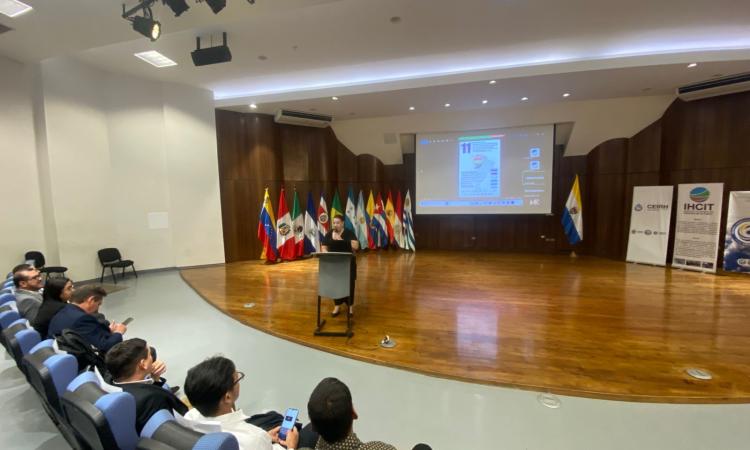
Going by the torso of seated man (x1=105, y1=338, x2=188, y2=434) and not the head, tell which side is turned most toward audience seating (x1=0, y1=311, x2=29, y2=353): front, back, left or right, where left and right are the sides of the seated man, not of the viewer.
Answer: left

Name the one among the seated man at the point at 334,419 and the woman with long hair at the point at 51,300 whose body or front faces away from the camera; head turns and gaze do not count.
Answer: the seated man

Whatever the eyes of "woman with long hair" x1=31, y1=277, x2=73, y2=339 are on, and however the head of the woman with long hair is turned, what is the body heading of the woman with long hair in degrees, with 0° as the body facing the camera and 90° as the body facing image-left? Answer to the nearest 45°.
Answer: approximately 270°

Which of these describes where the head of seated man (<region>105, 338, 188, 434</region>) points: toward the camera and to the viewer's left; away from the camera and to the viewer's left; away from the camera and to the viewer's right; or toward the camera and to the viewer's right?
away from the camera and to the viewer's right

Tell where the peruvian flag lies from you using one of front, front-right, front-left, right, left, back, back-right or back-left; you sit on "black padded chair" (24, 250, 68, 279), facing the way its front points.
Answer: front

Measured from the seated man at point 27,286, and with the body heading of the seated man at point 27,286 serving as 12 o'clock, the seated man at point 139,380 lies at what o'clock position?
the seated man at point 139,380 is roughly at 3 o'clock from the seated man at point 27,286.

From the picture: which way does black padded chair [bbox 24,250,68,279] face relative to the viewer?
to the viewer's right

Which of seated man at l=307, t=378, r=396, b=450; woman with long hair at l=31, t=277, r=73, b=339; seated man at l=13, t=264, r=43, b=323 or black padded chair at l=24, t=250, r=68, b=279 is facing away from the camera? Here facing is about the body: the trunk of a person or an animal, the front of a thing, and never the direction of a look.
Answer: seated man at l=307, t=378, r=396, b=450

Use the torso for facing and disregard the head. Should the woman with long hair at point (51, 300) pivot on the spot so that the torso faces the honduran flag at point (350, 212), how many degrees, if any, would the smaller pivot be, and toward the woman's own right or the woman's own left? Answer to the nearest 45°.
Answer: approximately 45° to the woman's own left

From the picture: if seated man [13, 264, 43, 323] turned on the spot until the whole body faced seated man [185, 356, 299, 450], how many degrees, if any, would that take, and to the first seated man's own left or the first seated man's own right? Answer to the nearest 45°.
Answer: approximately 90° to the first seated man's own right

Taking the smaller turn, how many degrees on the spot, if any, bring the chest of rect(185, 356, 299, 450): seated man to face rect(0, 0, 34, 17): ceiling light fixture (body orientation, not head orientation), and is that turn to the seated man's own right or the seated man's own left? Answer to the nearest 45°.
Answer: approximately 90° to the seated man's own left
